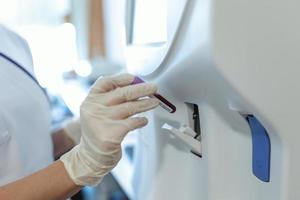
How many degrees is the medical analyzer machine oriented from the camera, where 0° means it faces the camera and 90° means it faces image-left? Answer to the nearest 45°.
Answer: approximately 45°
